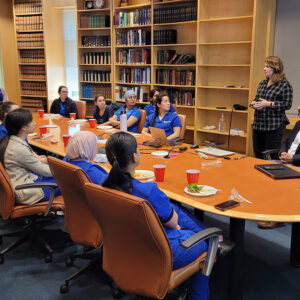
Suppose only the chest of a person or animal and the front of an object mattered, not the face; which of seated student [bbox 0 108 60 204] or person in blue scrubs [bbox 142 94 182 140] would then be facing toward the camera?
the person in blue scrubs

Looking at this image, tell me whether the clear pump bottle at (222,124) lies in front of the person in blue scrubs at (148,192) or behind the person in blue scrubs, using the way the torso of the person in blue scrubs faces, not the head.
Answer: in front

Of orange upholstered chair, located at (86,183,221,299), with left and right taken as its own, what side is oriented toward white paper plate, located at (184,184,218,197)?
front

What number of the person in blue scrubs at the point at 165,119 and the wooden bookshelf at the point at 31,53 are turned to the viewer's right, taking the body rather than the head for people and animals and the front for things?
0

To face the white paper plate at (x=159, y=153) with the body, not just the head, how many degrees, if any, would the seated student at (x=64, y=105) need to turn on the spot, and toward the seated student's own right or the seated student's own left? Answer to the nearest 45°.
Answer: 0° — they already face it

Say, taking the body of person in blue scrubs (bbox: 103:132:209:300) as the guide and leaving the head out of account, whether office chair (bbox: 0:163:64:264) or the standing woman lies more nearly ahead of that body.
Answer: the standing woman

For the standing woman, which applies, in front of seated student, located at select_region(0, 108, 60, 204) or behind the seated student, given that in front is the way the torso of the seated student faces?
in front

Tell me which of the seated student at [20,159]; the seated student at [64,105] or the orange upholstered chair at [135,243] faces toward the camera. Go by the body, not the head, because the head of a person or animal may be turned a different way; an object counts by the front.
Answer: the seated student at [64,105]

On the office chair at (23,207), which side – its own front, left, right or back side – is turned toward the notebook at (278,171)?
front

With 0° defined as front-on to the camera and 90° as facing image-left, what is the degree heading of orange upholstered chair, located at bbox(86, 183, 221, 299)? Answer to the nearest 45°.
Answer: approximately 225°

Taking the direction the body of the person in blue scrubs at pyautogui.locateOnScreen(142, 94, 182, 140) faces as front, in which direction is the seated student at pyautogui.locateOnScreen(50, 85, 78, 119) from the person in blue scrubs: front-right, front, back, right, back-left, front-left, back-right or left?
back-right

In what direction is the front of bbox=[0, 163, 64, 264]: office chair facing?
to the viewer's right

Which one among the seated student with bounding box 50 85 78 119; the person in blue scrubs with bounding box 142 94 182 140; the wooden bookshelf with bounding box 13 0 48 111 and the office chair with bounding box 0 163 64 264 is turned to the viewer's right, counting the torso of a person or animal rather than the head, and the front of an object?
the office chair

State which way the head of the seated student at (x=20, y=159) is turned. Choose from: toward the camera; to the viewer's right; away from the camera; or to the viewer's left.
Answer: to the viewer's right

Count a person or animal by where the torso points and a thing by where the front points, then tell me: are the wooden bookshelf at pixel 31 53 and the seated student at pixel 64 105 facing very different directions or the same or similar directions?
same or similar directions

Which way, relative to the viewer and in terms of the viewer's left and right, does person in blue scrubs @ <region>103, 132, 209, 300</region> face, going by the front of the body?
facing away from the viewer and to the right of the viewer

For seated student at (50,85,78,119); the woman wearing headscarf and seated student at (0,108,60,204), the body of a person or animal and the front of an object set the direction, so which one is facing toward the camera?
seated student at (50,85,78,119)

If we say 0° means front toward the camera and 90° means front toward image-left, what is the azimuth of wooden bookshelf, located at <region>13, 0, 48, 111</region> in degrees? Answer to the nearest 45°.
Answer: approximately 0°
